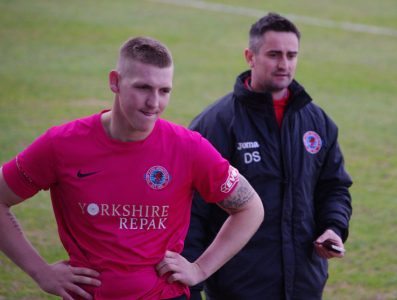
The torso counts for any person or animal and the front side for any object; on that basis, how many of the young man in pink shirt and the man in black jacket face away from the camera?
0

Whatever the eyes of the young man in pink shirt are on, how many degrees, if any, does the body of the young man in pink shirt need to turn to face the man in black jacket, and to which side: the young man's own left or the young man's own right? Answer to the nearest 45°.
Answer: approximately 135° to the young man's own left

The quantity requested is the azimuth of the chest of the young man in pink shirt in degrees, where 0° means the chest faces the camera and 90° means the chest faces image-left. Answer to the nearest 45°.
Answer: approximately 0°

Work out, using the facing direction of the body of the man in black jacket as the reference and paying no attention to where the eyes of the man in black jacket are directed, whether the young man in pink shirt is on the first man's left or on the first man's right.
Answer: on the first man's right
